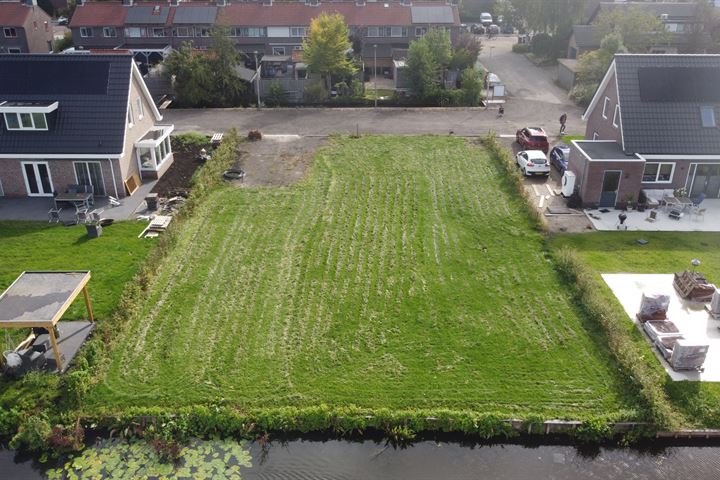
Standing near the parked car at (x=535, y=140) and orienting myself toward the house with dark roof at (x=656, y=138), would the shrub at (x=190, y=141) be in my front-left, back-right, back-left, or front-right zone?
back-right

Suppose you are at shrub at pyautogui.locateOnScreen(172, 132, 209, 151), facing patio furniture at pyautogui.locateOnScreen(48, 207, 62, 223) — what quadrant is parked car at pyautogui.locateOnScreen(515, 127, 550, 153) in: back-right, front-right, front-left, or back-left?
back-left

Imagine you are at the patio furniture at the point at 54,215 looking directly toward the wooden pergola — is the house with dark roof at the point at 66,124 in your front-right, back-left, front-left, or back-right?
back-left
